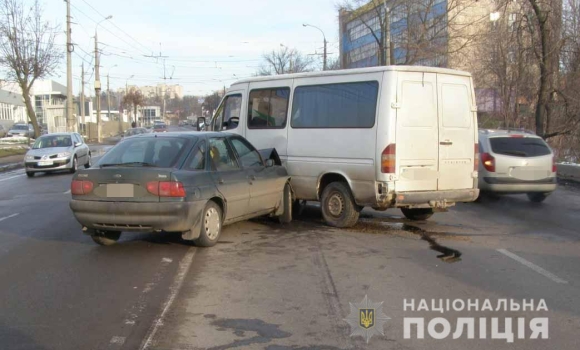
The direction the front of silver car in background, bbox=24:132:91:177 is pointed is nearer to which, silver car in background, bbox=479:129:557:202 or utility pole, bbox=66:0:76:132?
the silver car in background

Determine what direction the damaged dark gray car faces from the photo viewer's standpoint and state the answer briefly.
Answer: facing away from the viewer and to the right of the viewer

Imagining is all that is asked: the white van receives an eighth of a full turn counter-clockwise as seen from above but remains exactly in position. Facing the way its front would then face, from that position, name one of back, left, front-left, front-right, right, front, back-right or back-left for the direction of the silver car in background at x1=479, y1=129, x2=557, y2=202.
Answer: back-right

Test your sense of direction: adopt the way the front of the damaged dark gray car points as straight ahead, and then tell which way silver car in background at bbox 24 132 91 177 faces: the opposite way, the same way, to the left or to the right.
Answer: the opposite way

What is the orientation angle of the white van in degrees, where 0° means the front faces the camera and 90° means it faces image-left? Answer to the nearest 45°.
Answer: approximately 135°

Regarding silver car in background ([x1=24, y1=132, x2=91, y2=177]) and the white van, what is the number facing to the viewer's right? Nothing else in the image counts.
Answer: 0

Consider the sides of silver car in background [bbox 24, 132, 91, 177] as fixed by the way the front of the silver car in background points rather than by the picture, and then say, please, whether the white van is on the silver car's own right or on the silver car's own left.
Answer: on the silver car's own left

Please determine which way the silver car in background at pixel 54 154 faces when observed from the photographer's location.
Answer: facing the viewer and to the left of the viewer

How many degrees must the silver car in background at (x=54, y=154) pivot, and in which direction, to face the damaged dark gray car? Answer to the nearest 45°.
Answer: approximately 45° to its left

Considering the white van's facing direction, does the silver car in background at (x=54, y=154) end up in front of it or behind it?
in front

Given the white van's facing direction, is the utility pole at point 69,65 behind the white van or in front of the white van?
in front

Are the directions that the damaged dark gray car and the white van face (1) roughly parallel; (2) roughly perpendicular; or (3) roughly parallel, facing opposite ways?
roughly perpendicular

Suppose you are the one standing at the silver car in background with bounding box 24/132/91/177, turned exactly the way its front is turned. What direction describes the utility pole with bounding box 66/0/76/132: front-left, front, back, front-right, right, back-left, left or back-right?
back-right

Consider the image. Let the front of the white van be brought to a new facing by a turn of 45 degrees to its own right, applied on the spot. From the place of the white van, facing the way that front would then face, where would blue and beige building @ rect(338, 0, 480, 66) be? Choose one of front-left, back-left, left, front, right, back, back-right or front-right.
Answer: front

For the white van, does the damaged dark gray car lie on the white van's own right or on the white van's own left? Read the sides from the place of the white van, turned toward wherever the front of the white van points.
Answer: on the white van's own left

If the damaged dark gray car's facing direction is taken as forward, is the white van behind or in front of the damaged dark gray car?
in front
